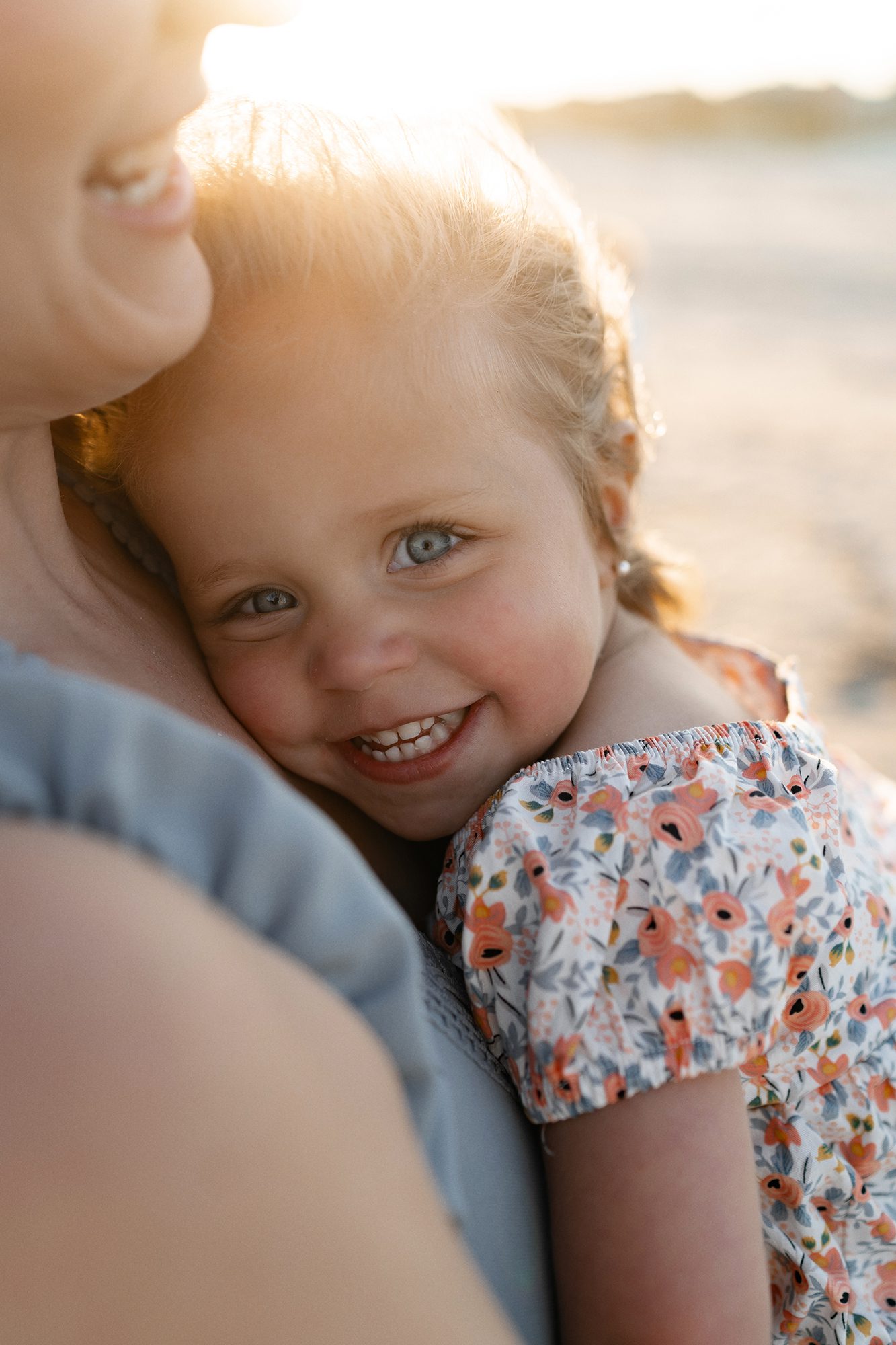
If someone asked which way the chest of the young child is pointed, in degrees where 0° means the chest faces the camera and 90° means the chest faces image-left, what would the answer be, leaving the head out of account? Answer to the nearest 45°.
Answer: approximately 90°

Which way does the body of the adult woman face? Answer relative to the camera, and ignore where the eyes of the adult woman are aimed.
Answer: to the viewer's right
